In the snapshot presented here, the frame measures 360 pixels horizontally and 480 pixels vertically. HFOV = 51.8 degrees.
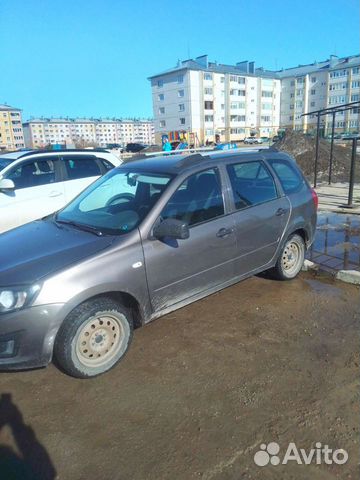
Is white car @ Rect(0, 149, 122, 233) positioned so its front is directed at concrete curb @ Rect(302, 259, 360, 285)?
no

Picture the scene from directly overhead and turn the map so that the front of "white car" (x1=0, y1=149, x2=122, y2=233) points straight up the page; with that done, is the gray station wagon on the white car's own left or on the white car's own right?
on the white car's own left

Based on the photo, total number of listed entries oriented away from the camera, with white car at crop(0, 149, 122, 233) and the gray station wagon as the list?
0

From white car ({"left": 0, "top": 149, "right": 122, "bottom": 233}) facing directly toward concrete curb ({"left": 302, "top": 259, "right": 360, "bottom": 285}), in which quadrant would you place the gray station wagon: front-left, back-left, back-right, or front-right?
front-right

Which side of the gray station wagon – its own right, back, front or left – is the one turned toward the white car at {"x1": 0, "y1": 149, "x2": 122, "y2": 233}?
right

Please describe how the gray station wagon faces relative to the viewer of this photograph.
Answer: facing the viewer and to the left of the viewer

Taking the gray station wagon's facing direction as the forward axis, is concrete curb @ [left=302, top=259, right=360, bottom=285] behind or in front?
behind

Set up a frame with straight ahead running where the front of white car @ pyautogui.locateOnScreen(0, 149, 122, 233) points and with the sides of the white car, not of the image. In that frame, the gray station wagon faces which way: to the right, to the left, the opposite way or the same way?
the same way
